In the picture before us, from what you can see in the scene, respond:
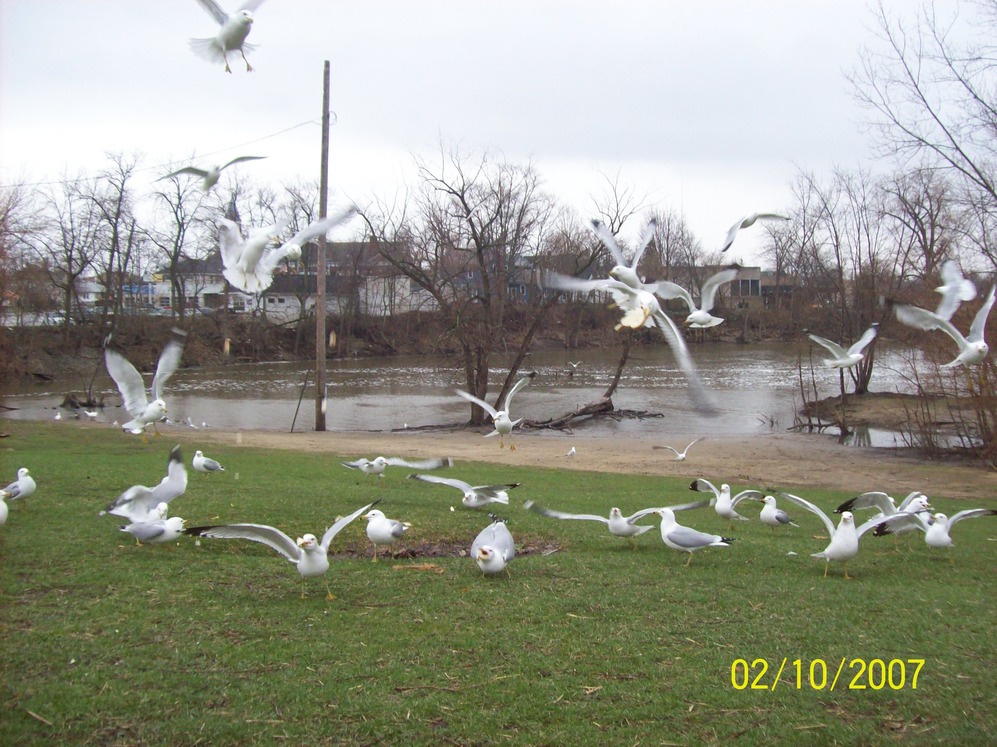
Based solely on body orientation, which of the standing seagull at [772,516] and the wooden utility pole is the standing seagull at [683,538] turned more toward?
the wooden utility pole

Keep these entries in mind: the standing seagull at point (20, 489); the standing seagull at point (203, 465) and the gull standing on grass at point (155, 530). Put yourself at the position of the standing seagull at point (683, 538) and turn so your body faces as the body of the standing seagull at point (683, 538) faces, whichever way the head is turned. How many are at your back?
0

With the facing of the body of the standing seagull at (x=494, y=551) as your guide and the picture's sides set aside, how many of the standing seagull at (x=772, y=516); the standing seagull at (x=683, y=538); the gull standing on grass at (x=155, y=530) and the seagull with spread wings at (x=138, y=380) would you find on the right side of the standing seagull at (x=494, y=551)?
2

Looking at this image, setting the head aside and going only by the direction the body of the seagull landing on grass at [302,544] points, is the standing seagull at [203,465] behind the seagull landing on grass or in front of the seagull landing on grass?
behind

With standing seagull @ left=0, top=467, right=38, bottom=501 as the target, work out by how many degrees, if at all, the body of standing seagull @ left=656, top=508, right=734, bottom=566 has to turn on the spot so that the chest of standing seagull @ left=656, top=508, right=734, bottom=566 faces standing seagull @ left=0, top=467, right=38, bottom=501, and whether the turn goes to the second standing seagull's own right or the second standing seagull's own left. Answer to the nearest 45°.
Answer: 0° — it already faces it

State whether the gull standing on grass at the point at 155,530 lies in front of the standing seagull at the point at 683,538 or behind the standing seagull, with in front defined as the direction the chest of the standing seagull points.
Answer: in front

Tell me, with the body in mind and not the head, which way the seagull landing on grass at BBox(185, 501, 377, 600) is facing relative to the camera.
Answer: toward the camera

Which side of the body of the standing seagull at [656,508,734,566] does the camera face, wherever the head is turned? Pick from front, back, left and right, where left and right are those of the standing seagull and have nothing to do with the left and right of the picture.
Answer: left
